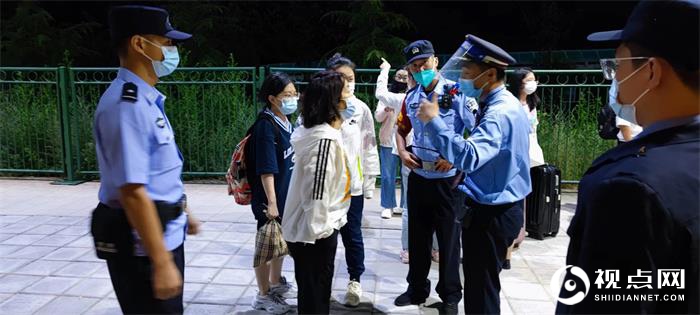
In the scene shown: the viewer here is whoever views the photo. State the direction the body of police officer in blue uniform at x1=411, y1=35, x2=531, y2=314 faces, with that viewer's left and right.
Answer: facing to the left of the viewer

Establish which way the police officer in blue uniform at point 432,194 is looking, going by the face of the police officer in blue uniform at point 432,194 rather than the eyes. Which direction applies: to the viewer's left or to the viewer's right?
to the viewer's left

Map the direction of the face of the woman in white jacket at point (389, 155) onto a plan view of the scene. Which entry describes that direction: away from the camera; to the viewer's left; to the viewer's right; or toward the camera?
toward the camera

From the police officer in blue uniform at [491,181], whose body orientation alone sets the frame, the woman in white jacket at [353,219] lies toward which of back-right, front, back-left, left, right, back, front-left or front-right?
front-right

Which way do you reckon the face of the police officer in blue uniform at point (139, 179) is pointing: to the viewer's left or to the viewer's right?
to the viewer's right

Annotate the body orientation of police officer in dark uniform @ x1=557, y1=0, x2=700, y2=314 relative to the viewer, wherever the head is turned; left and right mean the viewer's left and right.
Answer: facing away from the viewer and to the left of the viewer

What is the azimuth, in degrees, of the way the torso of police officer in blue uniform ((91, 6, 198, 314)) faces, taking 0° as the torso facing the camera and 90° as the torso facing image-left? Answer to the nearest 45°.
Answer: approximately 270°

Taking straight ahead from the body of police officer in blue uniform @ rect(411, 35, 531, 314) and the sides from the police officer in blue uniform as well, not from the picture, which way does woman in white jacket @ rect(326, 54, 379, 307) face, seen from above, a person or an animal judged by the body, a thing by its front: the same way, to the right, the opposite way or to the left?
to the left

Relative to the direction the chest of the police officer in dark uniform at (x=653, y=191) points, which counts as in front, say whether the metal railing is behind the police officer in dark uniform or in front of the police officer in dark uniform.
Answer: in front

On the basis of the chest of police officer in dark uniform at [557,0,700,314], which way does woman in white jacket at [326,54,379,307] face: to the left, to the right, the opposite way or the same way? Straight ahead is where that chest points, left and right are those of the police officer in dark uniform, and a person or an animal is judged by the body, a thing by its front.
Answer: the opposite way

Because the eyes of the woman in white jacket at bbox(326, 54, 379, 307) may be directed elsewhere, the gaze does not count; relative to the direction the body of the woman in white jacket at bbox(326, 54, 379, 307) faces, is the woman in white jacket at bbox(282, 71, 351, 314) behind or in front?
in front

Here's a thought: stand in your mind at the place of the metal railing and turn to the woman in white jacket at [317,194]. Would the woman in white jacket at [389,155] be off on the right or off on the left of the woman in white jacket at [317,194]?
left

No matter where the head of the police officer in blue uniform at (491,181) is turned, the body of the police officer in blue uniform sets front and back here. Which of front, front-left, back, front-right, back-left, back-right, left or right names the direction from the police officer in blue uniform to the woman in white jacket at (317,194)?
front

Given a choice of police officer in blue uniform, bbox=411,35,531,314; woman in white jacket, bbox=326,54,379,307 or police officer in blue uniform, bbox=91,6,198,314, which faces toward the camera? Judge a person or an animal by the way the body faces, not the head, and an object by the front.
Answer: the woman in white jacket

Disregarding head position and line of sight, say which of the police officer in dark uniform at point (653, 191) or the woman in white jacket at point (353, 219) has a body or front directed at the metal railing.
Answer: the police officer in dark uniform

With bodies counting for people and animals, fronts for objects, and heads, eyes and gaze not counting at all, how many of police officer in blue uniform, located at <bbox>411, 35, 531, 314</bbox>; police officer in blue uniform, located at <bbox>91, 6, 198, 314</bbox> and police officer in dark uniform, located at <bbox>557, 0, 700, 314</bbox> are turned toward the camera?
0

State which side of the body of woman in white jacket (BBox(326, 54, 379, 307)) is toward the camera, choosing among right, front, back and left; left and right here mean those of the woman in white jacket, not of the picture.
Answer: front
